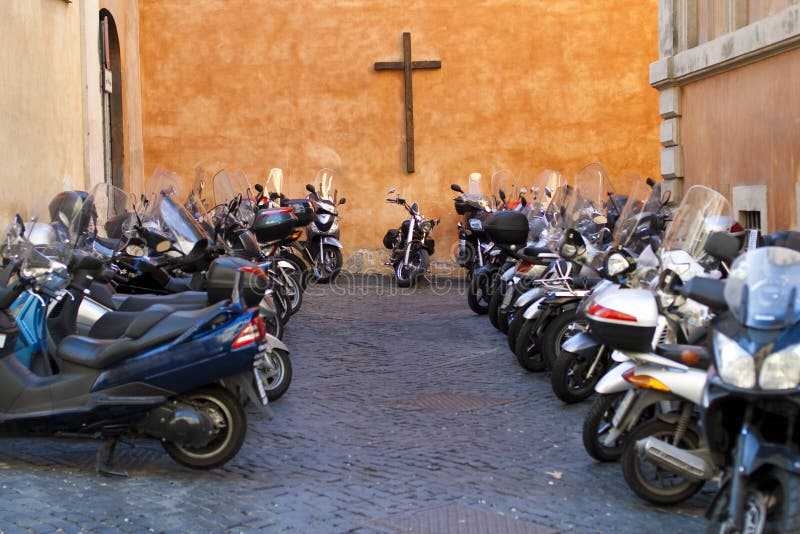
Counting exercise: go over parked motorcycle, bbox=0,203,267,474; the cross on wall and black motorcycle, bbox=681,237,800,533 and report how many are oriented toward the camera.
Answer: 2

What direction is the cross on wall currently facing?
toward the camera

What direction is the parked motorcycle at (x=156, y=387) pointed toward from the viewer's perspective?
to the viewer's left

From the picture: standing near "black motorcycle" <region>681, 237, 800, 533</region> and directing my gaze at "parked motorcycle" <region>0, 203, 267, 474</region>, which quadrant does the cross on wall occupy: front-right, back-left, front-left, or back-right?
front-right

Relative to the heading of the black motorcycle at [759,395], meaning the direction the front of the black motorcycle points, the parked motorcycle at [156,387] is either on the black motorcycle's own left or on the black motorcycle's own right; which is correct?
on the black motorcycle's own right

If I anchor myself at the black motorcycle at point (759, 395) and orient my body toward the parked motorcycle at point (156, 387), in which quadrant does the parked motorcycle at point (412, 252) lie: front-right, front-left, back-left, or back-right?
front-right

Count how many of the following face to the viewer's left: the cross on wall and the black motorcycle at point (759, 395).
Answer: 0

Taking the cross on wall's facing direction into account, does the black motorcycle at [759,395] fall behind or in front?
in front

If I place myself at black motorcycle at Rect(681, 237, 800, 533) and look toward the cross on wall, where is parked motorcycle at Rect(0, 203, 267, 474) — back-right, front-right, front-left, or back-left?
front-left

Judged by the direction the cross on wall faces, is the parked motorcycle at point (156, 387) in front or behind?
in front

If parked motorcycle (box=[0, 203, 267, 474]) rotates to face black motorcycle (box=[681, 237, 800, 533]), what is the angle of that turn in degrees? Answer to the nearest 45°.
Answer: approximately 135° to its left

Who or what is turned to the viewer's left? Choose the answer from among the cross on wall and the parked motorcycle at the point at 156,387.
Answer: the parked motorcycle

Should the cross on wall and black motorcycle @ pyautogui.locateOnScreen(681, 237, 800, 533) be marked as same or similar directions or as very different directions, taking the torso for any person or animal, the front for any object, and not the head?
same or similar directions

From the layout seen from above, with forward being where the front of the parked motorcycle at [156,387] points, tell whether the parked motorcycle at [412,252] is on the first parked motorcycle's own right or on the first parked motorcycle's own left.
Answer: on the first parked motorcycle's own right

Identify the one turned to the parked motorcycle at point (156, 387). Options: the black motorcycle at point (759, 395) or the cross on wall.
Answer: the cross on wall

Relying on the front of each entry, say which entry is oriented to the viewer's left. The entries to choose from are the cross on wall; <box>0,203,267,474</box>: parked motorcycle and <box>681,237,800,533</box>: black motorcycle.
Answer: the parked motorcycle
